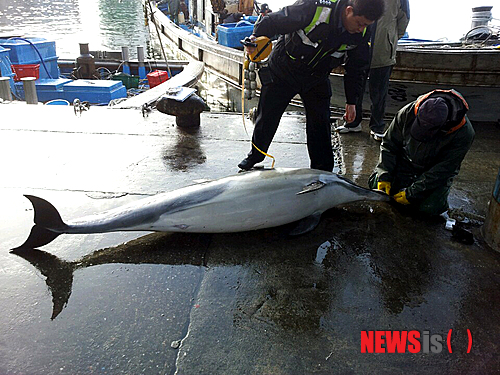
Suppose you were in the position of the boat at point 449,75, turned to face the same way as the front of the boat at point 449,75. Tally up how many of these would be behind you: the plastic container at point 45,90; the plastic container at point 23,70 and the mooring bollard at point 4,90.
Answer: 0

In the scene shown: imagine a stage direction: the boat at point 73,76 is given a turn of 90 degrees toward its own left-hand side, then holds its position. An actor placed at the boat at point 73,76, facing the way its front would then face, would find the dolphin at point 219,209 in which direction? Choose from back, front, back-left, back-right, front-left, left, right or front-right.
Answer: back

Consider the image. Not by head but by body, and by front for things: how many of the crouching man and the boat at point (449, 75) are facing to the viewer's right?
0

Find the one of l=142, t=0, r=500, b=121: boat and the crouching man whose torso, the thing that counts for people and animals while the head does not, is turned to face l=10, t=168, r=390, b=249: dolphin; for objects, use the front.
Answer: the crouching man

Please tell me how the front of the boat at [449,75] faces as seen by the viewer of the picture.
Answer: facing away from the viewer and to the left of the viewer

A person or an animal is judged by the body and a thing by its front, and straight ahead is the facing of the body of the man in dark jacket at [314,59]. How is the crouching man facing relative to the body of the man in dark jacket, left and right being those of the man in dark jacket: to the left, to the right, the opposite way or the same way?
to the right

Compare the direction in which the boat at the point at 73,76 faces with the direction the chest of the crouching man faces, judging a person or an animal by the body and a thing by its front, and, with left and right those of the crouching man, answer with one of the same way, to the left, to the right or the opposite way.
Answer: the opposite way

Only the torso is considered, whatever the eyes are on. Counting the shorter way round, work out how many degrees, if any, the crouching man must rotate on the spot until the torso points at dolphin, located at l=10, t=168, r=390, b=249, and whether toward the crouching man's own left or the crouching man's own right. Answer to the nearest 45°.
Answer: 0° — they already face it

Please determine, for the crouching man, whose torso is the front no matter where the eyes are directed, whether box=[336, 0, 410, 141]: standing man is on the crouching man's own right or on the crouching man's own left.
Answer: on the crouching man's own right

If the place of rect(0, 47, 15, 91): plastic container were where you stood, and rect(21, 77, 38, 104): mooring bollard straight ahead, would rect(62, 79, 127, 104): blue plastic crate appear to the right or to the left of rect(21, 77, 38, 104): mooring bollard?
left

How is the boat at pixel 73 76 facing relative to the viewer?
to the viewer's right

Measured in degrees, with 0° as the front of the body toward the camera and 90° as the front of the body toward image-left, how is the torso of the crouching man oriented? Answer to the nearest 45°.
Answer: approximately 45°
